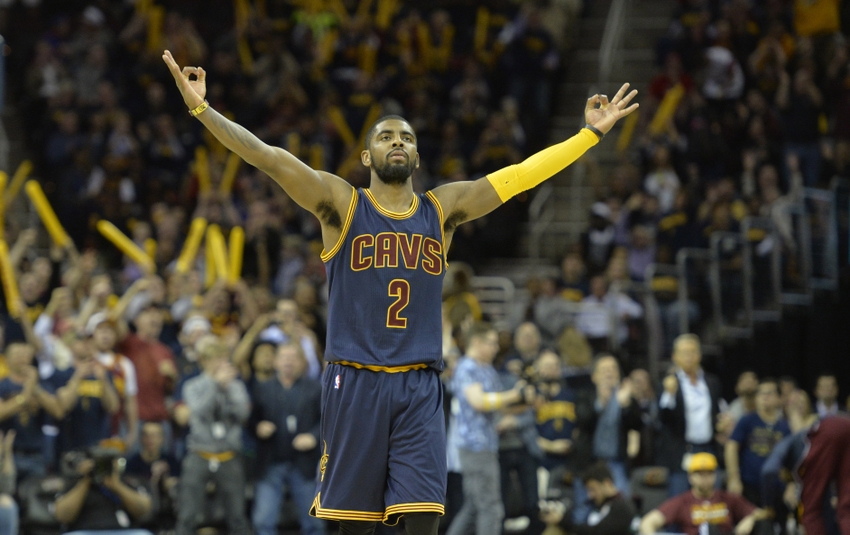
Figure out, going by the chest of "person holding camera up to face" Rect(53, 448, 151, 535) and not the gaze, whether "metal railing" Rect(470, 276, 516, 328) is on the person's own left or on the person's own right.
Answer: on the person's own left

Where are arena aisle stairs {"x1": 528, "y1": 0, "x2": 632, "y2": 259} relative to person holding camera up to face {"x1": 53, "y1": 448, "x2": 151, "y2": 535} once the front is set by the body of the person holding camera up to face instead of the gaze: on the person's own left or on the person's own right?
on the person's own left

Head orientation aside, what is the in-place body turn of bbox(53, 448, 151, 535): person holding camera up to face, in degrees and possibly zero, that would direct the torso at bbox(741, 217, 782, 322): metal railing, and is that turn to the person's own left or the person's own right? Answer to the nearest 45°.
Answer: approximately 90° to the person's own left

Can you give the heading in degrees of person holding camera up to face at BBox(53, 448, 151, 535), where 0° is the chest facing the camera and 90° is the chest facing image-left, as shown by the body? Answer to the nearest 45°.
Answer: approximately 0°

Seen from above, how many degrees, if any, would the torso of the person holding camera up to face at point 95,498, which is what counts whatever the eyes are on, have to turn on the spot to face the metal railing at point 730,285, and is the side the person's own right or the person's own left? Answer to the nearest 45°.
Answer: approximately 90° to the person's own left
